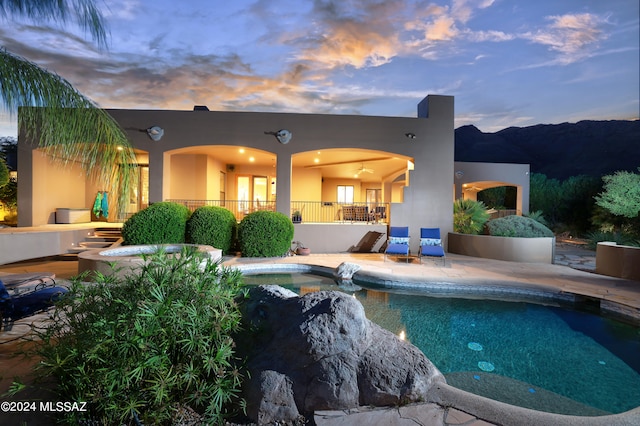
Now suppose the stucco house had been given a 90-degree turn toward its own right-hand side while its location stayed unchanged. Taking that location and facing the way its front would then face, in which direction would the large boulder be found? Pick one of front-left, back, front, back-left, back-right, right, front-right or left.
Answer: left

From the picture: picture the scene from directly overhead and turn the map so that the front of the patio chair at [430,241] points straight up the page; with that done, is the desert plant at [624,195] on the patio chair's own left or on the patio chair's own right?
on the patio chair's own left

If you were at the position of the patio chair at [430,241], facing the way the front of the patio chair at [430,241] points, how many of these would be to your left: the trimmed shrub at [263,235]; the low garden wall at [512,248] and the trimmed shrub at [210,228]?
1

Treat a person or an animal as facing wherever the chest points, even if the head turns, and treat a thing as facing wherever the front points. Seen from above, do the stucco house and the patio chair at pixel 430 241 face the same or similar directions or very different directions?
same or similar directions

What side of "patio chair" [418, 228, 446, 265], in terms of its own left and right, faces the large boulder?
front

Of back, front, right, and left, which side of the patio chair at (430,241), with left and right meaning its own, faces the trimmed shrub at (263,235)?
right

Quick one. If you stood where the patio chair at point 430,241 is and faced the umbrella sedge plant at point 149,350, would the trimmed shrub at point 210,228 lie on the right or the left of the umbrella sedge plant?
right

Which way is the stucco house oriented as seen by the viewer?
toward the camera

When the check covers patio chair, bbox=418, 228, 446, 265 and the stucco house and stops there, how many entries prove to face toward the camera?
2

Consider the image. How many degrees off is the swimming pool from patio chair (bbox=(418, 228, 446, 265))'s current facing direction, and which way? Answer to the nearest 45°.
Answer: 0° — it already faces it

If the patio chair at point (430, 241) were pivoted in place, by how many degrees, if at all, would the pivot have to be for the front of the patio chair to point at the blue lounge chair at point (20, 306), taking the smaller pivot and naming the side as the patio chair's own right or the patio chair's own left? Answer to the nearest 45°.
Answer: approximately 45° to the patio chair's own right

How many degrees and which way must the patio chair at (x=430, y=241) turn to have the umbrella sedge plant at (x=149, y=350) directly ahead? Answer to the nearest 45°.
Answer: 0° — it already faces it
